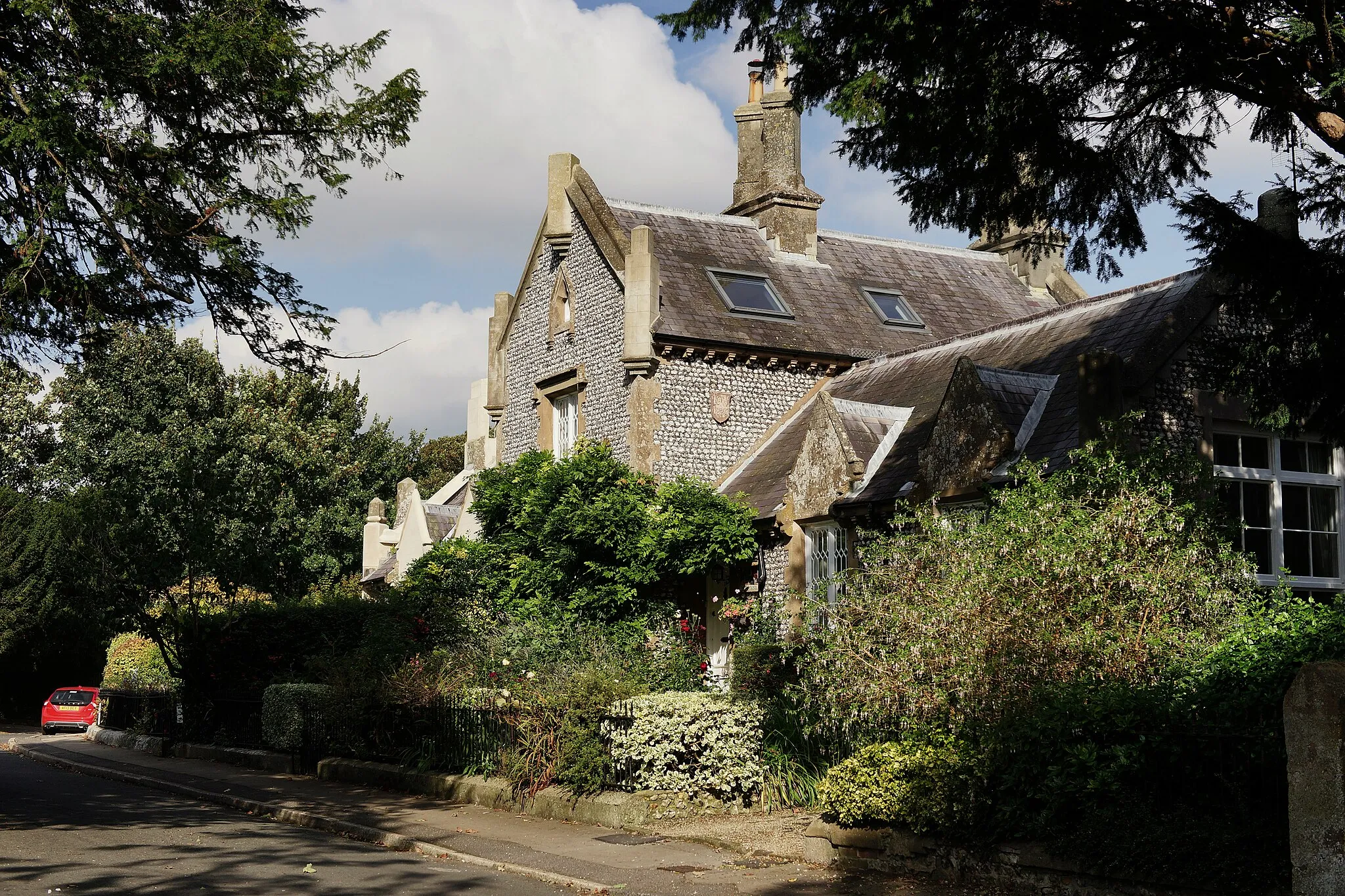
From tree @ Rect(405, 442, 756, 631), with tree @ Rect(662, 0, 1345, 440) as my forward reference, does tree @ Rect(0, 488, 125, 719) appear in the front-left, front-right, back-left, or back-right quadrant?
back-right

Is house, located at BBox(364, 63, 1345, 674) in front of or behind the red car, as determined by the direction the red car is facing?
behind

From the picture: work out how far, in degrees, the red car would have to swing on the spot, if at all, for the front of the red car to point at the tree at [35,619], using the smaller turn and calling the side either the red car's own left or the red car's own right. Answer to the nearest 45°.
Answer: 0° — it already faces it

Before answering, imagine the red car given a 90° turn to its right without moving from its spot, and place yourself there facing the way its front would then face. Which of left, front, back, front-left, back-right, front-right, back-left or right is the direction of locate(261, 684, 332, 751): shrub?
right

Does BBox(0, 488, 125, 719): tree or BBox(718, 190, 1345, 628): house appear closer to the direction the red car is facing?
the tree

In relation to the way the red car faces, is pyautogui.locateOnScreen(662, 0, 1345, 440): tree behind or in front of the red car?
behind

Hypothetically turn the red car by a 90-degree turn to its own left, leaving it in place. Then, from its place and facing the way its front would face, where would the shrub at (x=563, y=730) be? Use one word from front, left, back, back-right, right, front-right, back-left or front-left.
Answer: left

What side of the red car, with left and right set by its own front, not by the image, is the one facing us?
back

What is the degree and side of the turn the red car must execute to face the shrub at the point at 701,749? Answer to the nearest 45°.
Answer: approximately 180°

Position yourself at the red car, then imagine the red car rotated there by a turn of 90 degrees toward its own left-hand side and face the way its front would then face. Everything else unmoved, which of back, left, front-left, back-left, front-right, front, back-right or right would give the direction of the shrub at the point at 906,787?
left

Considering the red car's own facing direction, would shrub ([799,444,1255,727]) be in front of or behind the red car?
behind

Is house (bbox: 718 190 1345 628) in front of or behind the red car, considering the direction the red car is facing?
behind
